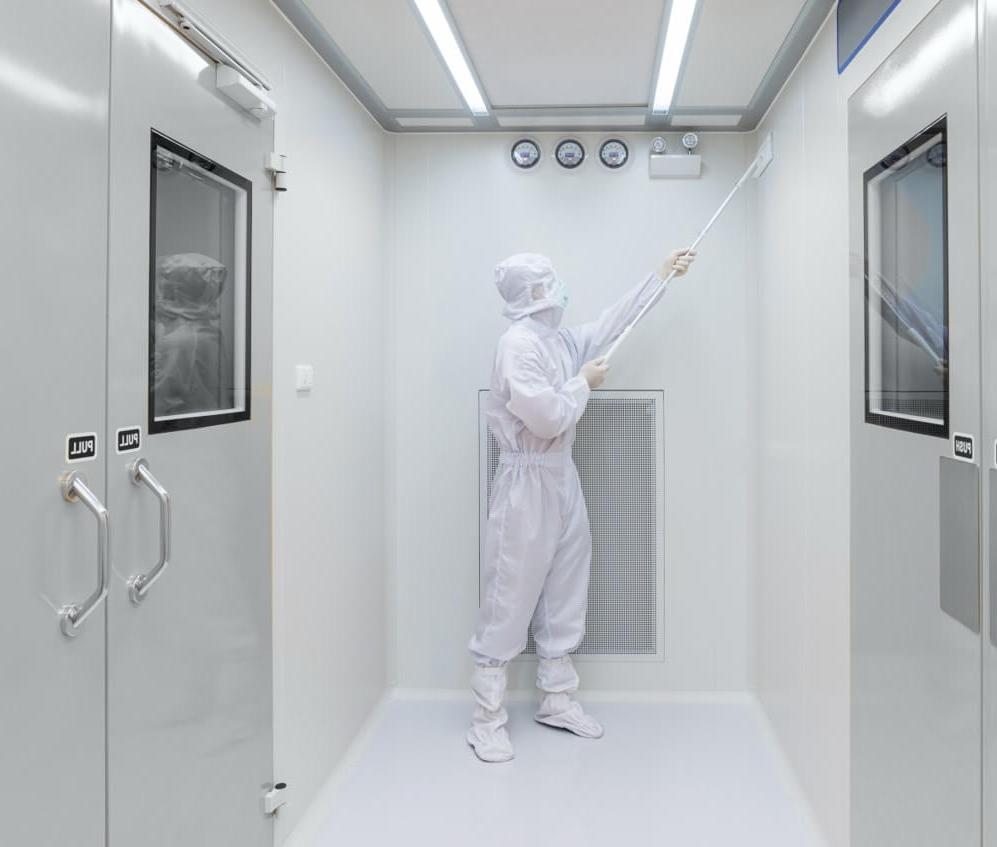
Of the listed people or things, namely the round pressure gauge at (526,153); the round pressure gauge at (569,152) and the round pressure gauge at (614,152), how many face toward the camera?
3

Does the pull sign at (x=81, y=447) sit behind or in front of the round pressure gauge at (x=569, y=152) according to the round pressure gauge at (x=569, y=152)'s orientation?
in front

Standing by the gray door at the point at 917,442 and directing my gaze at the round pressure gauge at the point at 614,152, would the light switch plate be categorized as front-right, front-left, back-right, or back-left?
front-left

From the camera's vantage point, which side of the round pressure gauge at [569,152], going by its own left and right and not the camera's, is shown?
front

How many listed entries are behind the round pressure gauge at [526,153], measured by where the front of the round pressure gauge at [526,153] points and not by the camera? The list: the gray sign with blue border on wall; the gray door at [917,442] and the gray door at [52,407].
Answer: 0

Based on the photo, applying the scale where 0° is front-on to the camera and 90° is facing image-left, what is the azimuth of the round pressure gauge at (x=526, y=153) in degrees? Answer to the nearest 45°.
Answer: approximately 0°

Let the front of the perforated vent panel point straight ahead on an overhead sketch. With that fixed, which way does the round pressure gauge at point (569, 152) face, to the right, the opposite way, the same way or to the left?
the same way

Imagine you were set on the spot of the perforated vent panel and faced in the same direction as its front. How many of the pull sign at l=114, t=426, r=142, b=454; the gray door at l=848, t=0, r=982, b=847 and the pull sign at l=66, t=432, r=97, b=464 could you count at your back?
0

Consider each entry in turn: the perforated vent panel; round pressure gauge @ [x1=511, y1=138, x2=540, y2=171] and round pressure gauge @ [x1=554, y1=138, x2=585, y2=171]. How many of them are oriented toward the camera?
3

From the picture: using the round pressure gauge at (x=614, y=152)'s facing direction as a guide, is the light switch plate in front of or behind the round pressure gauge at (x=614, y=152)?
in front

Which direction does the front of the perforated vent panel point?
toward the camera

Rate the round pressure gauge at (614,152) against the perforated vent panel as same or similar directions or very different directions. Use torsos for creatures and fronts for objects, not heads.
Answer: same or similar directions

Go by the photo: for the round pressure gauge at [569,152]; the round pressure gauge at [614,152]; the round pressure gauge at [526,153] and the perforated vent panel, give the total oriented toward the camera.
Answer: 4
